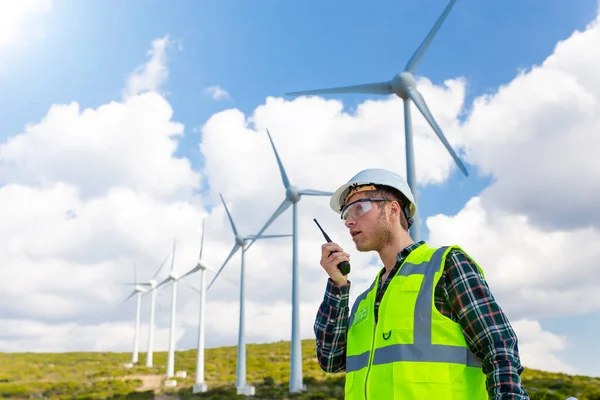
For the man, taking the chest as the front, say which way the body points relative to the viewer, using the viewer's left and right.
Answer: facing the viewer and to the left of the viewer

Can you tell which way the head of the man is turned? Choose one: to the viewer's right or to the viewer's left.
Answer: to the viewer's left
